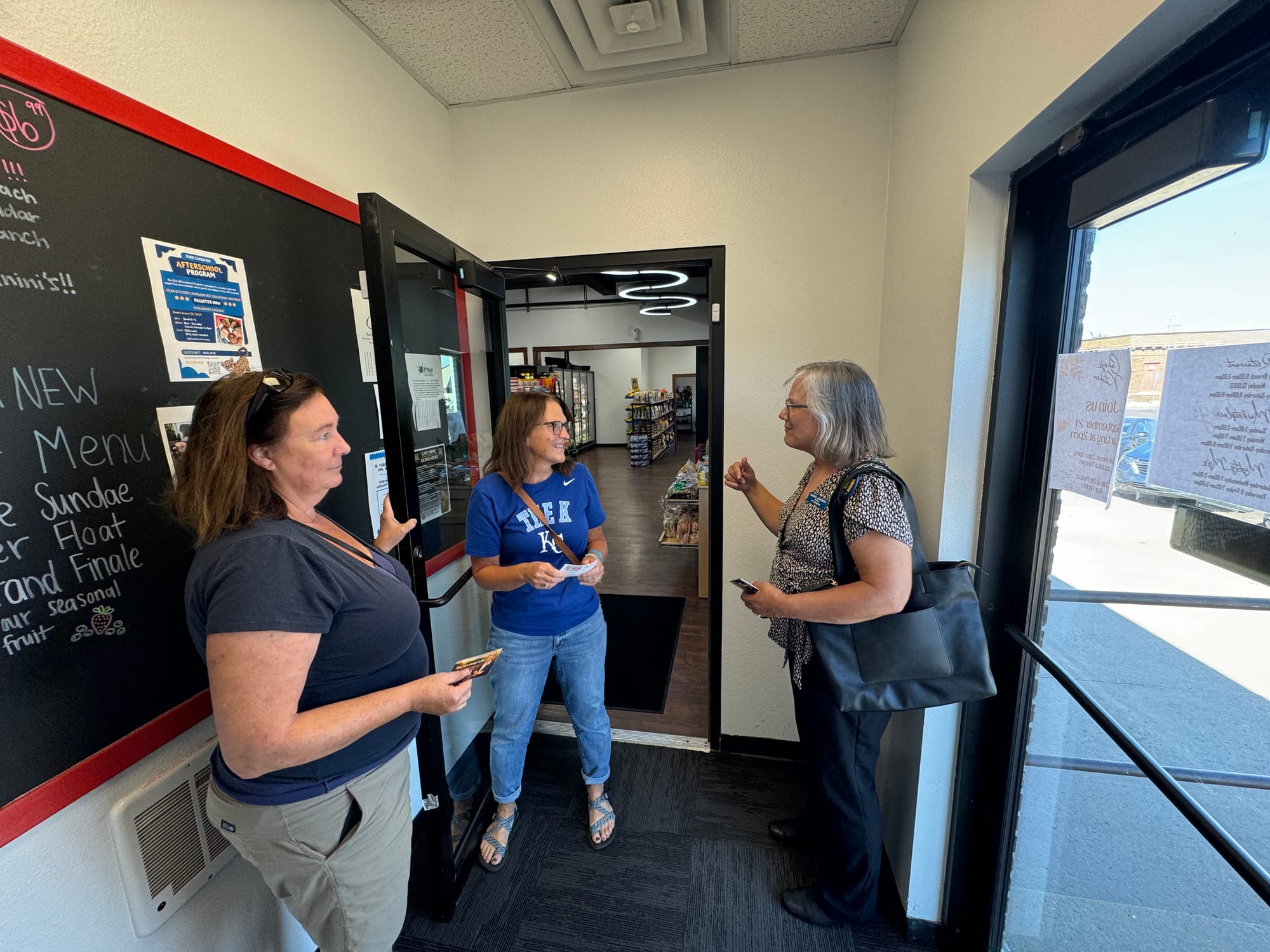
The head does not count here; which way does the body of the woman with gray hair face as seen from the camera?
to the viewer's left

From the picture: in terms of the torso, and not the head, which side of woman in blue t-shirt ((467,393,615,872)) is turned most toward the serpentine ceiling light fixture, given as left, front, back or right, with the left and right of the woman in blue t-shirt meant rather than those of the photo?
back

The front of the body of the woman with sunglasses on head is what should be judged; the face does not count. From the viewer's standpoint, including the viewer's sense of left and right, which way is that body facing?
facing to the right of the viewer

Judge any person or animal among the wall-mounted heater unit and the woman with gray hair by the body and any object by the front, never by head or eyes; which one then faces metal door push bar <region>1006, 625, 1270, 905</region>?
the wall-mounted heater unit

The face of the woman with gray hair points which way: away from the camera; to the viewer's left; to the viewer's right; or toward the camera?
to the viewer's left

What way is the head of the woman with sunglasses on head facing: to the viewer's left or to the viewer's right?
to the viewer's right

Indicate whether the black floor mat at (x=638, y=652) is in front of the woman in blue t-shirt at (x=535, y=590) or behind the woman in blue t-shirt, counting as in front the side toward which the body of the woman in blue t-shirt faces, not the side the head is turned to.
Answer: behind

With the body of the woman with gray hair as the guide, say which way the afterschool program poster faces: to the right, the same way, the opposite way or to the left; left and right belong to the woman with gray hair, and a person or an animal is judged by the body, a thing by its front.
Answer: the opposite way

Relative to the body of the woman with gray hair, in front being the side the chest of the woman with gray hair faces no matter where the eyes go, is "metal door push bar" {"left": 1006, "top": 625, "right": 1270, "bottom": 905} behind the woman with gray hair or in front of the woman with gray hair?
behind
